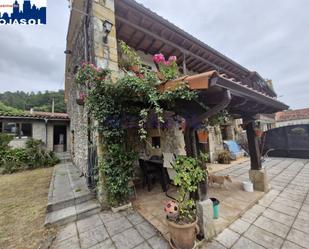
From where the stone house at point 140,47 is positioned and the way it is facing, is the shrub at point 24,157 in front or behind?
behind

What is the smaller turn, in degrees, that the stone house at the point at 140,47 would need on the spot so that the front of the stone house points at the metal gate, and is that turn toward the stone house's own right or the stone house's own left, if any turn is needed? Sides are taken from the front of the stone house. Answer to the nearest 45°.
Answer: approximately 90° to the stone house's own left

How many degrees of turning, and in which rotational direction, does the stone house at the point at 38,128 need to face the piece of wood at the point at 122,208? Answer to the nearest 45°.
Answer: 0° — it already faces it

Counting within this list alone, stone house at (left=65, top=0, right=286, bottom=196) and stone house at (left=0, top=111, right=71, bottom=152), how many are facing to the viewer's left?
0

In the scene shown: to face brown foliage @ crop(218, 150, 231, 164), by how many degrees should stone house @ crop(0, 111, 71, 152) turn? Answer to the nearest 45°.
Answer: approximately 45° to its left

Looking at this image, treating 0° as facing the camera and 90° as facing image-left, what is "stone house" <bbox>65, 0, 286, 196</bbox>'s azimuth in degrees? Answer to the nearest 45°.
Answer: approximately 315°

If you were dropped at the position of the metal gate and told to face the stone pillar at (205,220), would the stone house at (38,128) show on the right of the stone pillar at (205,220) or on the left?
right

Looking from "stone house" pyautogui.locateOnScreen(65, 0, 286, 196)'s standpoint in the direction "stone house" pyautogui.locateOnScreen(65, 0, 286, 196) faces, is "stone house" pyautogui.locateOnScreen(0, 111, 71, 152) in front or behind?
behind

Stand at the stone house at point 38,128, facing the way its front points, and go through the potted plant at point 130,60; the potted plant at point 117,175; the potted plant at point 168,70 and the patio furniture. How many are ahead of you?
4

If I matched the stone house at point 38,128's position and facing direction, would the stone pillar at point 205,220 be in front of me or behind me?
in front

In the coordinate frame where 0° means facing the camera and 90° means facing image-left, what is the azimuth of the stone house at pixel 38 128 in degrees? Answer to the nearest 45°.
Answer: approximately 0°

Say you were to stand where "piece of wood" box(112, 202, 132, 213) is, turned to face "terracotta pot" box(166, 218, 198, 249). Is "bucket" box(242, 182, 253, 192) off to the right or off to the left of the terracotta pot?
left

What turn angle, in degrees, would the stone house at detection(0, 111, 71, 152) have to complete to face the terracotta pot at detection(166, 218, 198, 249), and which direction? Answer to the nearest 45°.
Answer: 0° — it already faces it
